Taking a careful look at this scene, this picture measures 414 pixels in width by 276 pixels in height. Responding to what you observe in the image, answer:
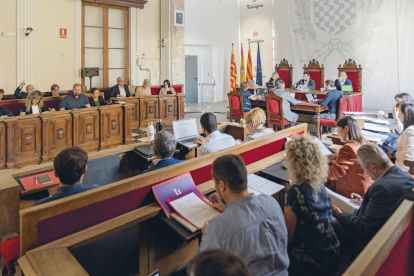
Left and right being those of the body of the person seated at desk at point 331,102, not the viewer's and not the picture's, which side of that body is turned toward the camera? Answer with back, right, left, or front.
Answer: left

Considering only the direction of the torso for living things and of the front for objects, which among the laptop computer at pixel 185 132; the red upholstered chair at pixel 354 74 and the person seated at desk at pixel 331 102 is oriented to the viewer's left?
the person seated at desk

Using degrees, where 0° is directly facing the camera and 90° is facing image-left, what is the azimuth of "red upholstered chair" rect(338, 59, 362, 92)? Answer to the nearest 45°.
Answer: approximately 0°

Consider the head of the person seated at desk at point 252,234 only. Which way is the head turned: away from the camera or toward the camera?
away from the camera

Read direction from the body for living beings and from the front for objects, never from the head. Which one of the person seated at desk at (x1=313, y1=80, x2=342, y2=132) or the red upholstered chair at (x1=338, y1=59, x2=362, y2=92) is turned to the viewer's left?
the person seated at desk

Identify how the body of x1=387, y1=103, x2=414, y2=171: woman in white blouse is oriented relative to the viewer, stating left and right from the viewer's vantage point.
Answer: facing to the left of the viewer

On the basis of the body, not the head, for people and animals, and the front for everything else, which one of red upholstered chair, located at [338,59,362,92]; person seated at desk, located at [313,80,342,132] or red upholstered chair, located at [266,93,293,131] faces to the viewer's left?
the person seated at desk

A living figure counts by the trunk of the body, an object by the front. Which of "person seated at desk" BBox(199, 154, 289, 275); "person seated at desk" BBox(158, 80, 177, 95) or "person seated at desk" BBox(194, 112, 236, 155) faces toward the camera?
"person seated at desk" BBox(158, 80, 177, 95)

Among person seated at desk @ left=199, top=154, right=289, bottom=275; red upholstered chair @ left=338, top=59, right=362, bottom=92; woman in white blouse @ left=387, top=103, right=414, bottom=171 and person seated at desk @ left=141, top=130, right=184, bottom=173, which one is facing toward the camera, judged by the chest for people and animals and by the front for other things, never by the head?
the red upholstered chair

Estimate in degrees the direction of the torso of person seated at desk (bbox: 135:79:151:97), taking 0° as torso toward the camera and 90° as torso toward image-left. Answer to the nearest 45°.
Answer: approximately 315°

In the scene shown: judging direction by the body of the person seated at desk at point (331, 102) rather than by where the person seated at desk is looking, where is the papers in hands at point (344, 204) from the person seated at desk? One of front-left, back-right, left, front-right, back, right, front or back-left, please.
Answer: left

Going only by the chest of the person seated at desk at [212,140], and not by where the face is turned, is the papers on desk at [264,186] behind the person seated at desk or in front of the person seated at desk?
behind

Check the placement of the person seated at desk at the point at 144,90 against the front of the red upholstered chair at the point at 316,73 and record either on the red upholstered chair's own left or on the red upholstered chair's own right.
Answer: on the red upholstered chair's own right
